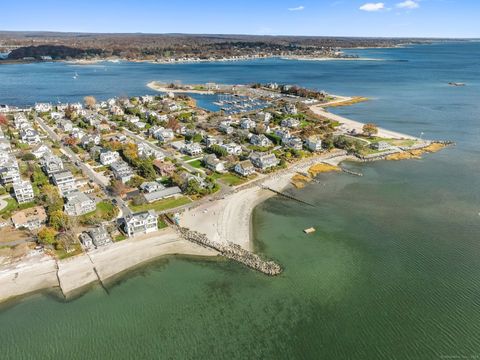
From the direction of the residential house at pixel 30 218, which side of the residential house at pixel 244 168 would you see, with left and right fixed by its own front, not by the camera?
right

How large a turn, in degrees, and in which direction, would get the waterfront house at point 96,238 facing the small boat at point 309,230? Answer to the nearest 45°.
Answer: approximately 90° to its left

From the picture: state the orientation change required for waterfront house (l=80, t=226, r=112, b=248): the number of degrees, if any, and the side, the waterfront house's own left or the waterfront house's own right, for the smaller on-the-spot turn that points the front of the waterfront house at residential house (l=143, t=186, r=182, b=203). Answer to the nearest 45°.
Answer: approximately 135° to the waterfront house's own left

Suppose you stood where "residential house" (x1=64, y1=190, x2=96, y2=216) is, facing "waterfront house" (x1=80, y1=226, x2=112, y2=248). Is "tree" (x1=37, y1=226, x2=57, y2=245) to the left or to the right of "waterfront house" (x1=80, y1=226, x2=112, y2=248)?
right

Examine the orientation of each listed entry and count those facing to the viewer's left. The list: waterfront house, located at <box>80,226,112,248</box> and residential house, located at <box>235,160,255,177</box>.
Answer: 0

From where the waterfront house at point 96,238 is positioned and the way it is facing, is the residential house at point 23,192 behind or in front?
behind

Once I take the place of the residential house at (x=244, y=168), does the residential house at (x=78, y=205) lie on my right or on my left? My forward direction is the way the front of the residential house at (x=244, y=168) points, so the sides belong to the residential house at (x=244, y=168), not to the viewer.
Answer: on my right

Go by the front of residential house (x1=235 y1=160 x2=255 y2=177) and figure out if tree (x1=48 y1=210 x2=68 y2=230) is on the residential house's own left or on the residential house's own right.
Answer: on the residential house's own right
